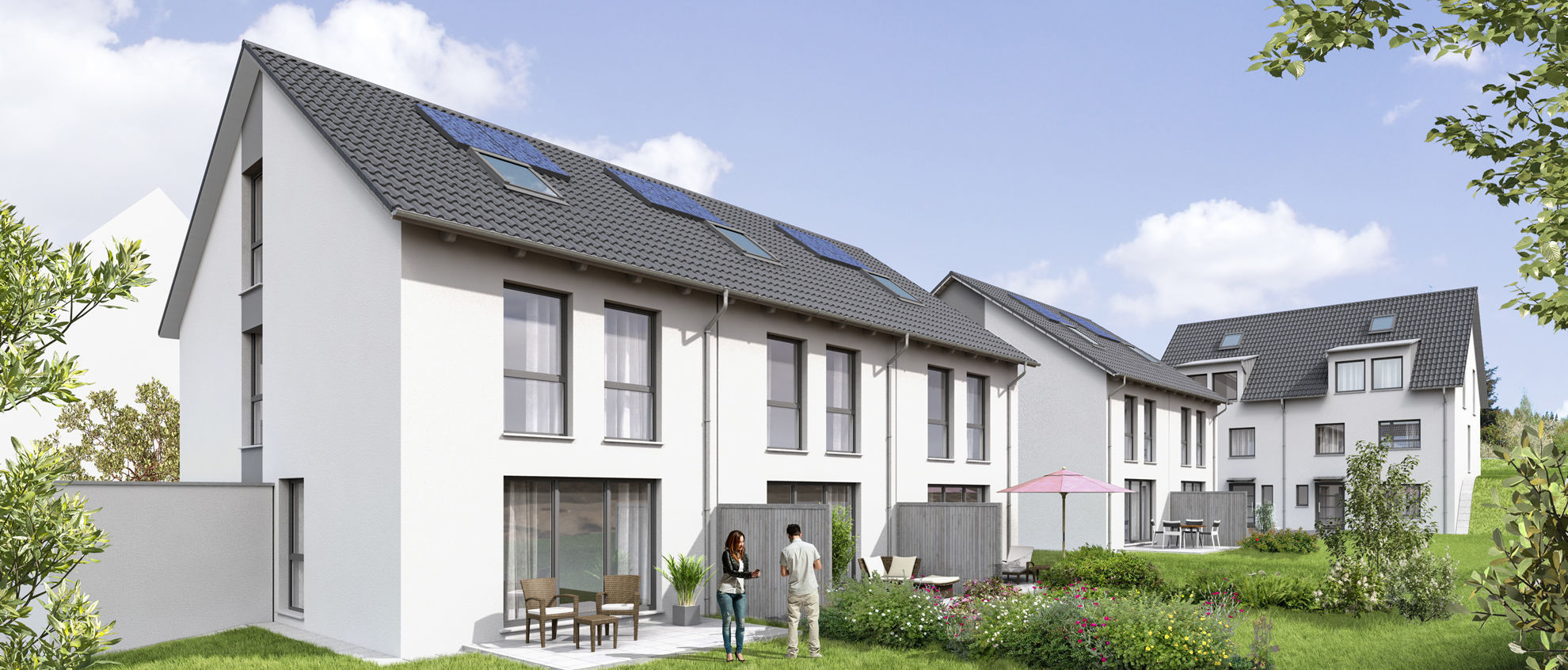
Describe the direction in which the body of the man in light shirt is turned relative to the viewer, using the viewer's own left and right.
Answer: facing away from the viewer

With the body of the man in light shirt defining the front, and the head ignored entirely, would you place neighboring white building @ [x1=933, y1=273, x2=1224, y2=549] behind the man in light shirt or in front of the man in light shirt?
in front

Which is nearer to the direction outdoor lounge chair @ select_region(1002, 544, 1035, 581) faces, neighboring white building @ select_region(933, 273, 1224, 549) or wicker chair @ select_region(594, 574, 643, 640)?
the wicker chair

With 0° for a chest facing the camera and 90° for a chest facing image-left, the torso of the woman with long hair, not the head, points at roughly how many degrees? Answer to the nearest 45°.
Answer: approximately 315°

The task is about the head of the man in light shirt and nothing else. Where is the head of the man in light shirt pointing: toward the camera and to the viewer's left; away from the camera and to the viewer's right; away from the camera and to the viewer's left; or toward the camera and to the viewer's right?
away from the camera and to the viewer's left

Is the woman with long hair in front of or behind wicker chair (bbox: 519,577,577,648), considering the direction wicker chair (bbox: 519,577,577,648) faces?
in front

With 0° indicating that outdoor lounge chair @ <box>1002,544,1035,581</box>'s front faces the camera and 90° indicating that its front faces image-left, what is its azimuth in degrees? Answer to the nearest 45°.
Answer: approximately 45°

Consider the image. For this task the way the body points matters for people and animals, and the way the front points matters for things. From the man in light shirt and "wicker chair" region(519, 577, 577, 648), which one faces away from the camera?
the man in light shirt

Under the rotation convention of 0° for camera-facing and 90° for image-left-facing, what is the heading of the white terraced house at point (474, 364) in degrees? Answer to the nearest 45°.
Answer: approximately 315°

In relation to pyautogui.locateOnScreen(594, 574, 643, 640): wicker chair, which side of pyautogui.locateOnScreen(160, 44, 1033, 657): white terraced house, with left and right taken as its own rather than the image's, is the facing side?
front

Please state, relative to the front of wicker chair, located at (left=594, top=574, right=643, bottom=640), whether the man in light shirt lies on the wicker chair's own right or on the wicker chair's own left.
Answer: on the wicker chair's own left

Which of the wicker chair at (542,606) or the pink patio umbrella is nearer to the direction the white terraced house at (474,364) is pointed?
the wicker chair
